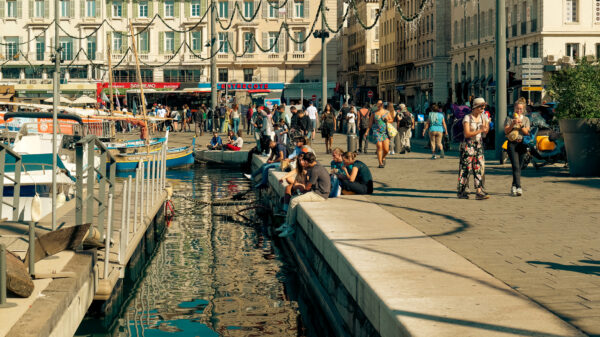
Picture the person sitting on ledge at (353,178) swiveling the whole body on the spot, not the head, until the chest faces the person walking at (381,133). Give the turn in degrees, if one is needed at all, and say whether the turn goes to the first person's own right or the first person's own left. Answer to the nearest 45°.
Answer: approximately 90° to the first person's own right

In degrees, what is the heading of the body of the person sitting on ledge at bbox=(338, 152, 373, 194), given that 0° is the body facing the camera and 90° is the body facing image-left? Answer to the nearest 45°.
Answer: approximately 90°

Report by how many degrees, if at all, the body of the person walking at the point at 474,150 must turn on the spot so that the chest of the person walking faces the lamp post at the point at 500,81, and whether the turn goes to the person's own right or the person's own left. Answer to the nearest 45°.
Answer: approximately 135° to the person's own left

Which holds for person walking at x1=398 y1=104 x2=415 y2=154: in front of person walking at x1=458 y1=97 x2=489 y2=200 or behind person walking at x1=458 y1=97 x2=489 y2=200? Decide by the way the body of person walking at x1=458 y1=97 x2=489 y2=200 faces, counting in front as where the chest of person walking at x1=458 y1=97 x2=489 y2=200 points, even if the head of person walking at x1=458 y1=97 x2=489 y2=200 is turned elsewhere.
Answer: behind

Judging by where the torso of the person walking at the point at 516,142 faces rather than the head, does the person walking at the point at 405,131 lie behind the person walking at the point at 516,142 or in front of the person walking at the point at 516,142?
behind

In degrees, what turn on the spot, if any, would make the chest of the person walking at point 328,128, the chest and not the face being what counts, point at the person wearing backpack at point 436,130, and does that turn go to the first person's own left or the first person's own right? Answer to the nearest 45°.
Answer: approximately 45° to the first person's own left

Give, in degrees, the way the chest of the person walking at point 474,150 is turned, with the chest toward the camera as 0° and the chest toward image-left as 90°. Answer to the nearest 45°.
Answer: approximately 315°

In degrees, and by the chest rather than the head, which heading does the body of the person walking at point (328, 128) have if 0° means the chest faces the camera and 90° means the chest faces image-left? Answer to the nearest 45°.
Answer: approximately 0°

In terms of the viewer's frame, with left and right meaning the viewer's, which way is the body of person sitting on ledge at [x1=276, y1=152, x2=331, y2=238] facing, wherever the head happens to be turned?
facing to the left of the viewer

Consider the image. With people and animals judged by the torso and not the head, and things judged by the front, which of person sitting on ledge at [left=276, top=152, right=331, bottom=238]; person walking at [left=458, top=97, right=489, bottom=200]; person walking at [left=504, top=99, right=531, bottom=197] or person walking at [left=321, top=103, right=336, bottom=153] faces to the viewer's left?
the person sitting on ledge

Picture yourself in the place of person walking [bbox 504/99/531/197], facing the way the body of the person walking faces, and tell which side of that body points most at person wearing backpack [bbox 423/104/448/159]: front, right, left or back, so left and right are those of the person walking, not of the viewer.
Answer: back

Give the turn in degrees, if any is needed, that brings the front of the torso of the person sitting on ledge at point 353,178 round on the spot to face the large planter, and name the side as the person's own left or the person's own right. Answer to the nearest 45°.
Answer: approximately 135° to the person's own right
